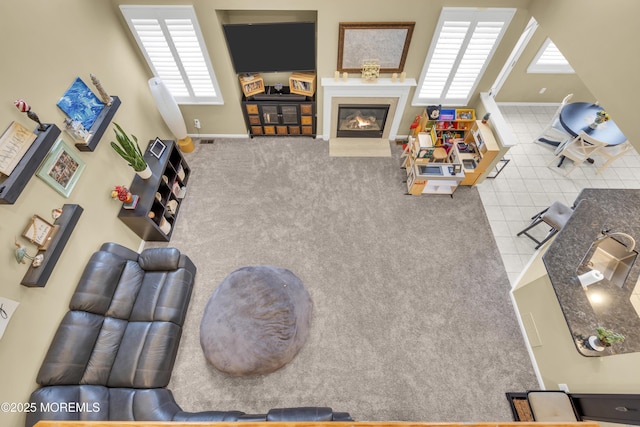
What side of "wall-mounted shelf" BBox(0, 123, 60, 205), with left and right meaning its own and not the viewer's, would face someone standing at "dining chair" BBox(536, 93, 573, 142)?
front

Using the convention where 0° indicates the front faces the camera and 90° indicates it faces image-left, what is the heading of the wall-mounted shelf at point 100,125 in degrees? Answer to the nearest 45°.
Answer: approximately 315°

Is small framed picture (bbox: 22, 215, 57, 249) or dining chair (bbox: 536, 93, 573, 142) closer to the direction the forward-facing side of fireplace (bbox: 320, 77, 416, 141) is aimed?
the small framed picture

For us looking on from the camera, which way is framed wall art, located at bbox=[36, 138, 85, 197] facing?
facing the viewer and to the right of the viewer

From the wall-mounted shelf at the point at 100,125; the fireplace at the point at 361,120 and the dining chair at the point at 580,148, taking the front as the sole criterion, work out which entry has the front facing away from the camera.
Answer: the dining chair

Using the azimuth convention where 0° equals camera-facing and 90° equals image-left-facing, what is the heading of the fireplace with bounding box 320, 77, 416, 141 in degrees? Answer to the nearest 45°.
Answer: approximately 0°

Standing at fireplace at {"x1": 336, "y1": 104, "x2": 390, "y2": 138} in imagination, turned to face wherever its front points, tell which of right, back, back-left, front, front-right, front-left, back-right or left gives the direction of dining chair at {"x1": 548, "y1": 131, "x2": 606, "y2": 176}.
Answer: left

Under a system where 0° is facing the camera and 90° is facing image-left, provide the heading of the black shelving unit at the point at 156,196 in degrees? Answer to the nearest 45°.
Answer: approximately 315°

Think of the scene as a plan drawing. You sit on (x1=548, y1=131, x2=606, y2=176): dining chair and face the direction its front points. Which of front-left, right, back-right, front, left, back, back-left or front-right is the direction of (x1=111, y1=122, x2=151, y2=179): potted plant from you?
back-left

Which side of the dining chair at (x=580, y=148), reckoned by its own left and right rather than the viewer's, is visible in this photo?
back

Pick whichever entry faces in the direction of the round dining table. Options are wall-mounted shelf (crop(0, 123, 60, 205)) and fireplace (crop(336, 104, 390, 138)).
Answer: the wall-mounted shelf

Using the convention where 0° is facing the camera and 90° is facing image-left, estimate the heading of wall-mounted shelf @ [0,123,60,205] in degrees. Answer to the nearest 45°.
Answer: approximately 315°

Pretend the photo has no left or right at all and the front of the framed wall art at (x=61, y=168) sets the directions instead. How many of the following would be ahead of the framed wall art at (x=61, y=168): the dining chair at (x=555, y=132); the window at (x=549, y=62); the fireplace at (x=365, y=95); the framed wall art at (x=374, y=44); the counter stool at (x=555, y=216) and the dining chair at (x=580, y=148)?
6

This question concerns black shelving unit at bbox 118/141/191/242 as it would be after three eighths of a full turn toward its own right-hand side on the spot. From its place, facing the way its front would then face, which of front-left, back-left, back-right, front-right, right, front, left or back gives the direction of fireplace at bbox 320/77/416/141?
back-left
